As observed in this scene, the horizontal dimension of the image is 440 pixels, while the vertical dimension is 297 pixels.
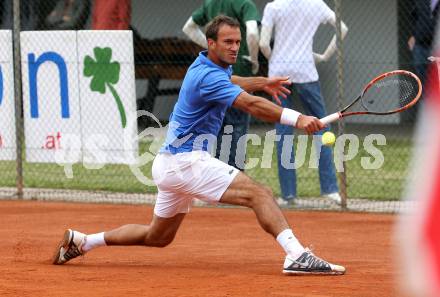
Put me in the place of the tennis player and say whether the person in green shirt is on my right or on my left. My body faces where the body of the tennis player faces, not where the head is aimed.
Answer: on my left

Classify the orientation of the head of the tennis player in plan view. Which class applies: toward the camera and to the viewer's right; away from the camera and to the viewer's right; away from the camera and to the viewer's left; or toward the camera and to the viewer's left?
toward the camera and to the viewer's right

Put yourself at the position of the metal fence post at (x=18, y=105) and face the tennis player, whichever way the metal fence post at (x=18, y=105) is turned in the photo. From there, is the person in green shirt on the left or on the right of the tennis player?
left

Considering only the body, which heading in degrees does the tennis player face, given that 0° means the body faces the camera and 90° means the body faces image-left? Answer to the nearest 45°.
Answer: approximately 270°
